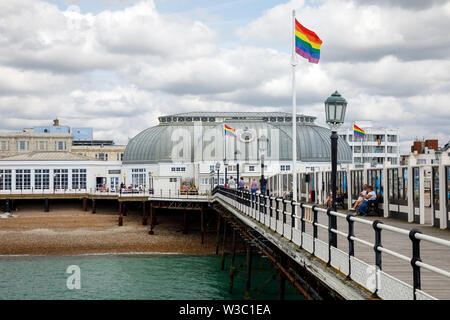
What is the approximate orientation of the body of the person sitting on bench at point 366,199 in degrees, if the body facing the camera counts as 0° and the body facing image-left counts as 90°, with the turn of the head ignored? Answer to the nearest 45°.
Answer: approximately 90°
